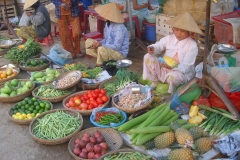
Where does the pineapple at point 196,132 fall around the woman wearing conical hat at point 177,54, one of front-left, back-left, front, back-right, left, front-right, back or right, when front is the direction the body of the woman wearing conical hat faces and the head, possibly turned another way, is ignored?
front-left

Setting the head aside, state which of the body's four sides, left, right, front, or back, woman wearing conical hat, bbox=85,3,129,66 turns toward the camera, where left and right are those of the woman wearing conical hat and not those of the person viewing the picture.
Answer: left

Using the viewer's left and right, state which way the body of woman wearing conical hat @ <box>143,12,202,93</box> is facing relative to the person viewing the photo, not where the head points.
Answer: facing the viewer and to the left of the viewer

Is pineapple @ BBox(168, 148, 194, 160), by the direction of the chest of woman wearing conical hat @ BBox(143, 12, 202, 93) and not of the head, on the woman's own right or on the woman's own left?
on the woman's own left

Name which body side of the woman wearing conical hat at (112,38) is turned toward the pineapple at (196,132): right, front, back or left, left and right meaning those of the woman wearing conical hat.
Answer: left

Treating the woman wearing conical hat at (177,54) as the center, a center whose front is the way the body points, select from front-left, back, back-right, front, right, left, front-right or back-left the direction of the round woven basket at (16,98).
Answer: front-right

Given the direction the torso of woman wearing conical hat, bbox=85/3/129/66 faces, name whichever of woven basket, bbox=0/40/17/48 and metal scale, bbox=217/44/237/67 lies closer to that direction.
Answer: the woven basket

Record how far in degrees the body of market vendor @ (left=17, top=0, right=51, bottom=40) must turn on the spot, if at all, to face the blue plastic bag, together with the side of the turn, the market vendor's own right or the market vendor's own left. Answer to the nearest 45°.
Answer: approximately 90° to the market vendor's own left

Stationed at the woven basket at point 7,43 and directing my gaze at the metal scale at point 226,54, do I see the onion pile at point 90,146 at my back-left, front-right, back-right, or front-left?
front-right

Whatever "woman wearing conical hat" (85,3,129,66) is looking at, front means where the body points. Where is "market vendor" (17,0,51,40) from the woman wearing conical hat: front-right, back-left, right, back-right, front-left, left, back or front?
front-right
